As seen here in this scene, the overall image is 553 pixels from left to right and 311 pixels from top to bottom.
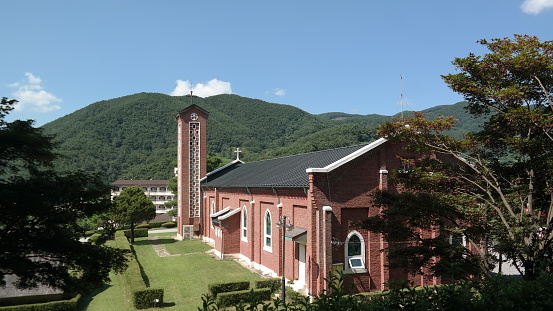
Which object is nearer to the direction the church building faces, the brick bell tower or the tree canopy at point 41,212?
the brick bell tower

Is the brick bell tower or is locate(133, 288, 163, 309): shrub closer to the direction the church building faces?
the brick bell tower

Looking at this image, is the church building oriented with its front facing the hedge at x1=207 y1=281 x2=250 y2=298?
no

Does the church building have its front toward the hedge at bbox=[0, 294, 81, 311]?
no

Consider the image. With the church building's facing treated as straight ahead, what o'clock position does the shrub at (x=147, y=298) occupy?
The shrub is roughly at 10 o'clock from the church building.

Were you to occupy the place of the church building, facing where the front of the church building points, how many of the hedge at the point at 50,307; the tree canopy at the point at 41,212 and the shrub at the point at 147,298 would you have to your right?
0

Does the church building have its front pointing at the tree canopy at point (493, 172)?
no

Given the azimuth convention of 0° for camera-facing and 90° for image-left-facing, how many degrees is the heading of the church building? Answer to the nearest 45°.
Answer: approximately 135°

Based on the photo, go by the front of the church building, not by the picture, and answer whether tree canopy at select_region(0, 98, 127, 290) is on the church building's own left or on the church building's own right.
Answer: on the church building's own left

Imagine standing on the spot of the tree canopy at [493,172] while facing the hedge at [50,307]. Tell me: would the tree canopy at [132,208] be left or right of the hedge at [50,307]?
right

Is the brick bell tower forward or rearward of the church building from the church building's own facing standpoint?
forward

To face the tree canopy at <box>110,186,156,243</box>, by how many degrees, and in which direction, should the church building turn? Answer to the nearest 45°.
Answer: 0° — it already faces it
